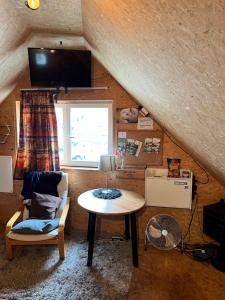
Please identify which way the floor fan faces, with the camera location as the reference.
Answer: facing the viewer

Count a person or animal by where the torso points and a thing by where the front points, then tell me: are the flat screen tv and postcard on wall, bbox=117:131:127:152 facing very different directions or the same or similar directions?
same or similar directions

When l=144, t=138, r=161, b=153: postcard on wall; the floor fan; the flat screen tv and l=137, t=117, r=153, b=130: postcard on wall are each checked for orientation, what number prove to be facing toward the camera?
4

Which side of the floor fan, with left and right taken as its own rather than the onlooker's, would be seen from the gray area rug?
right

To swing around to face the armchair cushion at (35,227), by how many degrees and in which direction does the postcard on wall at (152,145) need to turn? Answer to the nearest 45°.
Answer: approximately 45° to its right

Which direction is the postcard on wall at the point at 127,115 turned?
toward the camera

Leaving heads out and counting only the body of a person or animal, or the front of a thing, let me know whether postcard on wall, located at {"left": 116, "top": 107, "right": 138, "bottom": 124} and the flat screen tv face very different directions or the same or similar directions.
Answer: same or similar directions

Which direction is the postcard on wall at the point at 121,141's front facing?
toward the camera

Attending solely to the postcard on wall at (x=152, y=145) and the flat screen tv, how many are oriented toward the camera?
2

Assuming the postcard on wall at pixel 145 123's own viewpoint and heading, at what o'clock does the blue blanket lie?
The blue blanket is roughly at 3 o'clock from the postcard on wall.
